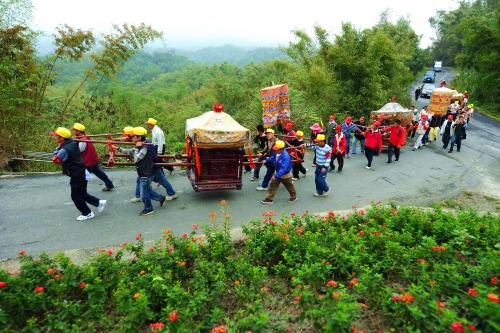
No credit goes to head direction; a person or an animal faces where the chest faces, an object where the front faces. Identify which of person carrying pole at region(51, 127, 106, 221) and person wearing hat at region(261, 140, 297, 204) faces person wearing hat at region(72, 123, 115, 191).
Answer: person wearing hat at region(261, 140, 297, 204)

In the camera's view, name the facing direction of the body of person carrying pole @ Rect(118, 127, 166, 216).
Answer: to the viewer's left

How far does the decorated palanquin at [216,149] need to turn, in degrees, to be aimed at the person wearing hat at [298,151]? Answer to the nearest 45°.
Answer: approximately 135° to its right

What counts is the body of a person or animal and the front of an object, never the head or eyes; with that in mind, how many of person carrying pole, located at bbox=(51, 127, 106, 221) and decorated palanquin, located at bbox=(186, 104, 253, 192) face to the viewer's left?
2

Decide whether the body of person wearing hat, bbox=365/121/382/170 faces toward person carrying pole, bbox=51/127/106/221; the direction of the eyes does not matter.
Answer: yes

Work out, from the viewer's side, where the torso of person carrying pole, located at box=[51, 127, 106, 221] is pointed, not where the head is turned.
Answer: to the viewer's left

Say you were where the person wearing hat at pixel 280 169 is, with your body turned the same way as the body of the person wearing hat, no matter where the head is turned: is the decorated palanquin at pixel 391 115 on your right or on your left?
on your right

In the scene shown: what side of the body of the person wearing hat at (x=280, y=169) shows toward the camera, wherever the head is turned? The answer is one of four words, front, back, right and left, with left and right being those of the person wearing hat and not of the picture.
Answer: left

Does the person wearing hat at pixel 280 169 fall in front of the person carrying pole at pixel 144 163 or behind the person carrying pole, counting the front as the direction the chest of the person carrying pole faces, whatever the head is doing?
behind

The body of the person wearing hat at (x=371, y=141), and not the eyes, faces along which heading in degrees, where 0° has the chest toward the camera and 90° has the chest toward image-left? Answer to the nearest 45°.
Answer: approximately 45°

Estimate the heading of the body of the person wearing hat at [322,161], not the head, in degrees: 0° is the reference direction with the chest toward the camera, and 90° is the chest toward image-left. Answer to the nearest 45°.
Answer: approximately 45°

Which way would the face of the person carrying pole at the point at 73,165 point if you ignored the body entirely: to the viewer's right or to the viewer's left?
to the viewer's left

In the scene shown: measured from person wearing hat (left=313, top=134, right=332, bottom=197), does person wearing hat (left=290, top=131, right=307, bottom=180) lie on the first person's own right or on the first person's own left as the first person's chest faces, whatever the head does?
on the first person's own right

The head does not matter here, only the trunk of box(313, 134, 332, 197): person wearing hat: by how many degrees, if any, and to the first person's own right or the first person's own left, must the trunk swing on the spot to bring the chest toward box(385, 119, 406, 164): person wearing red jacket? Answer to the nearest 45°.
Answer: approximately 180°

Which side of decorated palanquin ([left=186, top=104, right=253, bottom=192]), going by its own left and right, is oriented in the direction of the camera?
left
